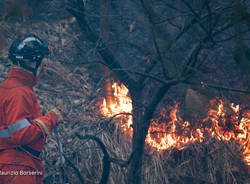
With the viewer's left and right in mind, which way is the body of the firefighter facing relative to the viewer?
facing away from the viewer and to the right of the viewer

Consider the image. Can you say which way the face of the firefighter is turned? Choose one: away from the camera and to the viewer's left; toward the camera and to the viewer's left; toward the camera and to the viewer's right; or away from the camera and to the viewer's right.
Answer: away from the camera and to the viewer's right
